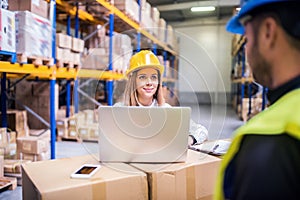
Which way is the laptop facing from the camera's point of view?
away from the camera

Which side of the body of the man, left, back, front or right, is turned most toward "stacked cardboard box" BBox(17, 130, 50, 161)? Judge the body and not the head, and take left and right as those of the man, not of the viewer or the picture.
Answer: front

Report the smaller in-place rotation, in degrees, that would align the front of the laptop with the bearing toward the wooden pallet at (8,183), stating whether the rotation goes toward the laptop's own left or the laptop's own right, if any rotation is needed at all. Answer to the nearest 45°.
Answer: approximately 45° to the laptop's own left

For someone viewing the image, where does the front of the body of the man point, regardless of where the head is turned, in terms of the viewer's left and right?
facing away from the viewer and to the left of the viewer

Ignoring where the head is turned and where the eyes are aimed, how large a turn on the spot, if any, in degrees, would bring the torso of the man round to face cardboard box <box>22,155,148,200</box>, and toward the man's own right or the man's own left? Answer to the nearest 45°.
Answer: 0° — they already face it

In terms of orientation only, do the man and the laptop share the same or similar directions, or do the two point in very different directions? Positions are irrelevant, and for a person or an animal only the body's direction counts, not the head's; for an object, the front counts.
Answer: same or similar directions

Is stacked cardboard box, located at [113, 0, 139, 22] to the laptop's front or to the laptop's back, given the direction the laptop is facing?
to the front

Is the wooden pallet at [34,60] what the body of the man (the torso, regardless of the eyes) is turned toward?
yes

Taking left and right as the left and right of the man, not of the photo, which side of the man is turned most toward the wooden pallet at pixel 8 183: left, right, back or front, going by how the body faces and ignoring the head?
front

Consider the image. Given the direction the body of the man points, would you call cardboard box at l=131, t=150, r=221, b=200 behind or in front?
in front

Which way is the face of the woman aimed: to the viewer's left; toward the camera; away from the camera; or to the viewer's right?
toward the camera

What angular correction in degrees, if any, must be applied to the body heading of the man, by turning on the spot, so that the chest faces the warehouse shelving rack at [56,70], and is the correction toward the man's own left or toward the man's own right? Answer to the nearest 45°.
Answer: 0° — they already face it

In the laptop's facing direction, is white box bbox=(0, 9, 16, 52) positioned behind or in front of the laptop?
in front

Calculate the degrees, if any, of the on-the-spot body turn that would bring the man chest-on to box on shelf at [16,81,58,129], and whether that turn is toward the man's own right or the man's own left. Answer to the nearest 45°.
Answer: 0° — they already face it

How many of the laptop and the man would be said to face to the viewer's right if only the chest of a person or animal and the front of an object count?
0
